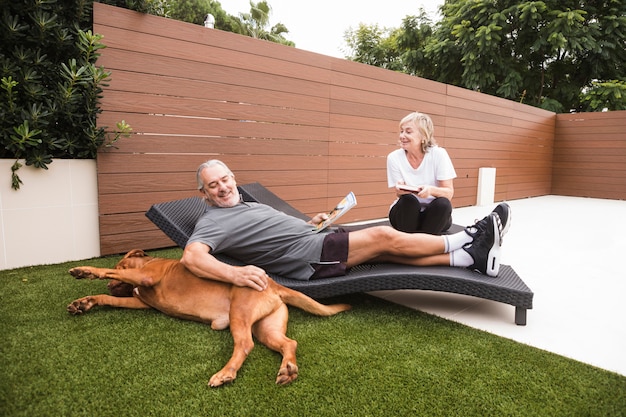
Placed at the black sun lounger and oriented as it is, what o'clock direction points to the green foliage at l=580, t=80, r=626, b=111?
The green foliage is roughly at 10 o'clock from the black sun lounger.

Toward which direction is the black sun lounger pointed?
to the viewer's right

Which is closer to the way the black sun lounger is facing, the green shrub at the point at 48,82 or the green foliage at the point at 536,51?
the green foliage

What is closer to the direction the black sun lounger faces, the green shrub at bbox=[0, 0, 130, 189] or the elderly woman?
the elderly woman

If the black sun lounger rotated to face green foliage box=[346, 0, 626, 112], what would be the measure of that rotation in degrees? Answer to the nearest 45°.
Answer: approximately 45° to its left

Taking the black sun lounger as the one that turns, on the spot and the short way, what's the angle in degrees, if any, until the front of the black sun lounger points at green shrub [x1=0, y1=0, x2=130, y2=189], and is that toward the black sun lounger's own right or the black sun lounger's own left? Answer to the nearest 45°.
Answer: approximately 180°

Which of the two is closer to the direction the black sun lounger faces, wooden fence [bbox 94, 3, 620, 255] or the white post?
the white post

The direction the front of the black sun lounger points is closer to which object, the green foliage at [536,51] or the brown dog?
the green foliage
